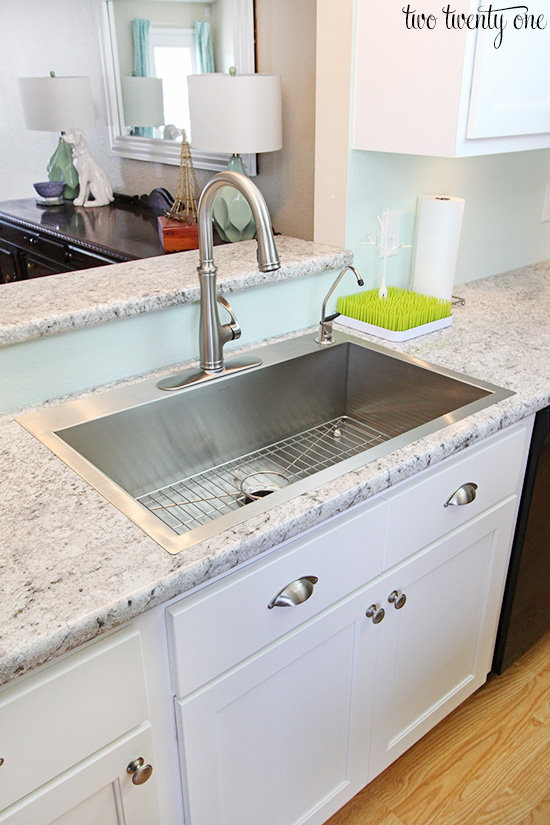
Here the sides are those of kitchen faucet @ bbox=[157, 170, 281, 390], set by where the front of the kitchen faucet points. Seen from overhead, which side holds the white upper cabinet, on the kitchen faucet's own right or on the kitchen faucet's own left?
on the kitchen faucet's own left

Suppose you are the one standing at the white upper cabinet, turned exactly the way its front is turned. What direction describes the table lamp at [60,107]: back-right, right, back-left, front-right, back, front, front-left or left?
back

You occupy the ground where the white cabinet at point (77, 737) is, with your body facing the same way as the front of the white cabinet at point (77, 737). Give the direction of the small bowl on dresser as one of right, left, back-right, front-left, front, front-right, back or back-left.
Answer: back-left

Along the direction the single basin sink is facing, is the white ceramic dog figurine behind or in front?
behind

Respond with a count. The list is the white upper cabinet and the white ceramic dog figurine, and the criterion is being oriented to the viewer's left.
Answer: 1

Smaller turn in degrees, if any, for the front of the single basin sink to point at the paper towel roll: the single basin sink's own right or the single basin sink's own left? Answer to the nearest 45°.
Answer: approximately 90° to the single basin sink's own left

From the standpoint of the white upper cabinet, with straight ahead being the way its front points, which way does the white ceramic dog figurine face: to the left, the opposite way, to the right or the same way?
to the right

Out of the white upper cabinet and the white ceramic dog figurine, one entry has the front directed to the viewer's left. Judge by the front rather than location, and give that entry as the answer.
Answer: the white ceramic dog figurine

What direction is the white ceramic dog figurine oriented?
to the viewer's left
